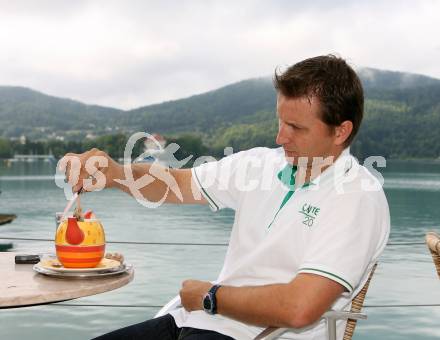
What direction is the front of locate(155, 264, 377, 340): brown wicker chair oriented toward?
to the viewer's left

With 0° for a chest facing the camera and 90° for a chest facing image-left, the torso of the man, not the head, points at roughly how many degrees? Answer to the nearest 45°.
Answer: approximately 45°

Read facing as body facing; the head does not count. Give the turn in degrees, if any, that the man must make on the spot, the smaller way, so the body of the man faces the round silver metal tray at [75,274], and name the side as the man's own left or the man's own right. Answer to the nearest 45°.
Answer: approximately 45° to the man's own right

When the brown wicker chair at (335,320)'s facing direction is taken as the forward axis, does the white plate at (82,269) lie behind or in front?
in front

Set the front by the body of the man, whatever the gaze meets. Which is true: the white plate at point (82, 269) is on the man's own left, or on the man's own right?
on the man's own right

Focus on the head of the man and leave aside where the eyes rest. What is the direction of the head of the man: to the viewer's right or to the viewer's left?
to the viewer's left
